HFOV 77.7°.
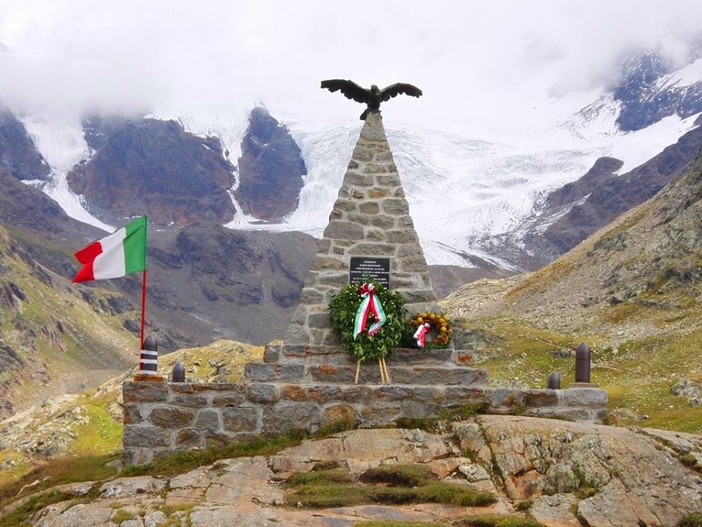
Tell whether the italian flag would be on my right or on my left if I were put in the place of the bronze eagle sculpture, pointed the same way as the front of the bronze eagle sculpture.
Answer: on my right

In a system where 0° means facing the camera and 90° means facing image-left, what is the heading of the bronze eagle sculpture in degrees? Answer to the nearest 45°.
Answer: approximately 0°
